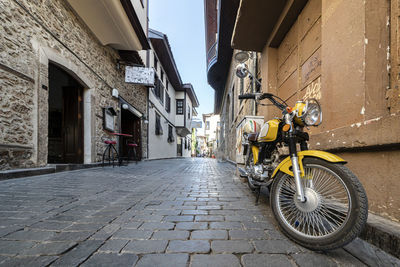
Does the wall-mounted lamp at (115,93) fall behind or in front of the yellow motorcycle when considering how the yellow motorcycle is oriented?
behind

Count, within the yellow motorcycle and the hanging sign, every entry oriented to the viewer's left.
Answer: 0

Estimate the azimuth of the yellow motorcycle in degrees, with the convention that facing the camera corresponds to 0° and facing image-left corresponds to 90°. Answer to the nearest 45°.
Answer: approximately 315°

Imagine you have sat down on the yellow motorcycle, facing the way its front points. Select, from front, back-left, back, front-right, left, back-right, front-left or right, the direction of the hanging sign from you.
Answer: back

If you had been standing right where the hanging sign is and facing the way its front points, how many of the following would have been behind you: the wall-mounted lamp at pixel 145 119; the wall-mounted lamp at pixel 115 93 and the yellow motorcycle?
1

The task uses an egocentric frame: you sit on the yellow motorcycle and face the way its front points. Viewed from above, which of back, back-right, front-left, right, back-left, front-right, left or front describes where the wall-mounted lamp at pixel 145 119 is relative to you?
back

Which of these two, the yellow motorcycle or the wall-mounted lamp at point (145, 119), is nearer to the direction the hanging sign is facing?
the yellow motorcycle

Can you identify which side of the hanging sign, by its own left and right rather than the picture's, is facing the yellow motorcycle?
front

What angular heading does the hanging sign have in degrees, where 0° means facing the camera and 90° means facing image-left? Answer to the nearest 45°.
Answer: approximately 0°

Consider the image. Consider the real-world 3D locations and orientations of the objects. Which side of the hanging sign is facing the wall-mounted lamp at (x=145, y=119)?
back
